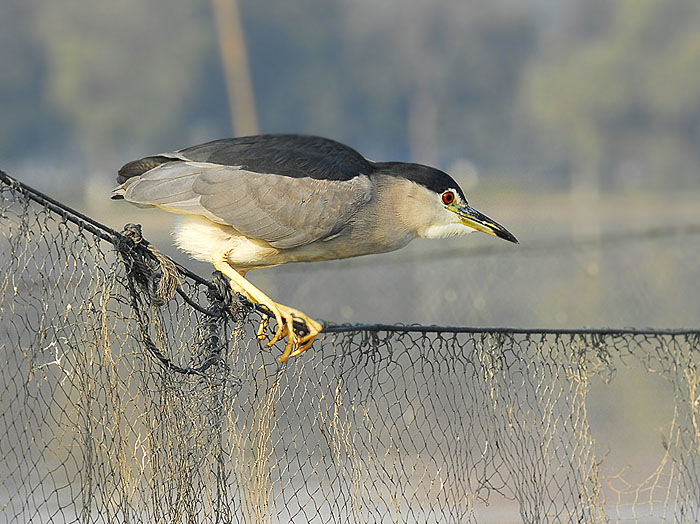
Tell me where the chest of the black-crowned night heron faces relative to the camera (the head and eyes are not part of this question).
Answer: to the viewer's right
